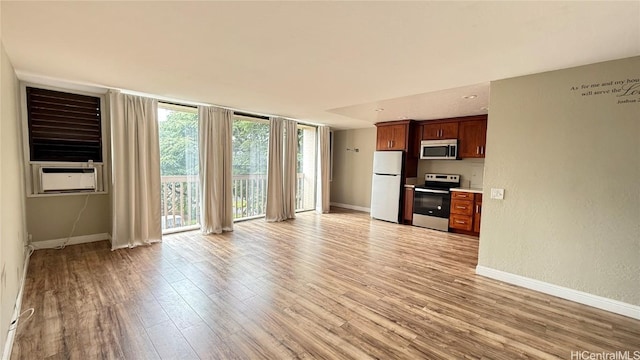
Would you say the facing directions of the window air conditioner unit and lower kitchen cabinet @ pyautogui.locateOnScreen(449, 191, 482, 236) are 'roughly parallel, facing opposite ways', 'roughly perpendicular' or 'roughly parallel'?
roughly perpendicular

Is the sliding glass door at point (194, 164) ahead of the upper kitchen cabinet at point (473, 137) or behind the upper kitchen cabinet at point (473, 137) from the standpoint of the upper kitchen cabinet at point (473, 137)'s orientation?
ahead

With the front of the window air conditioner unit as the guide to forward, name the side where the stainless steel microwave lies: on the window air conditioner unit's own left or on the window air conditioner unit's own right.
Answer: on the window air conditioner unit's own left

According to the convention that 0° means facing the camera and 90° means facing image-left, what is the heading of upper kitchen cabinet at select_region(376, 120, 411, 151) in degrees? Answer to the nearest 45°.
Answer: approximately 45°

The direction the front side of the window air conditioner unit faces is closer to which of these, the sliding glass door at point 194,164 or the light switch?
the light switch

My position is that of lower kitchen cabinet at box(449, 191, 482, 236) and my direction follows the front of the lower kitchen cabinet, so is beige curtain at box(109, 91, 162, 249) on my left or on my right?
on my right

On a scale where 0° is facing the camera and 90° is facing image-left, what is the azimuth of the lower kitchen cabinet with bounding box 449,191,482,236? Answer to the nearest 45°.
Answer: approximately 0°
